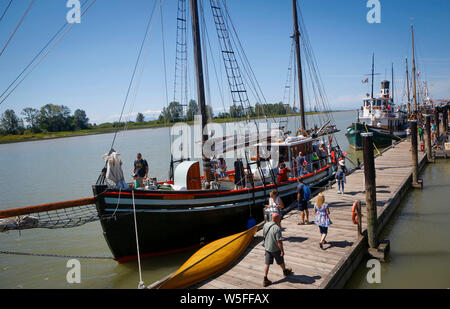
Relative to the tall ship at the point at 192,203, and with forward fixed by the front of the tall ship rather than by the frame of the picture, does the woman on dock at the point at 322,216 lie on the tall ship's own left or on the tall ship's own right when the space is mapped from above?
on the tall ship's own left

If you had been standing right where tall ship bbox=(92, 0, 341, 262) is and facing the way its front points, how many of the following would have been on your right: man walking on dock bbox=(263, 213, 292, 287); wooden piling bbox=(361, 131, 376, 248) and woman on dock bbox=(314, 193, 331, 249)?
0

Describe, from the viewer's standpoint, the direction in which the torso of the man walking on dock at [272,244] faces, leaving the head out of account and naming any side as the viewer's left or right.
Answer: facing away from the viewer and to the right of the viewer

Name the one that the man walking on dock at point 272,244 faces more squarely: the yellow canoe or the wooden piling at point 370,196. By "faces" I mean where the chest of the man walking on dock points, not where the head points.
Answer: the wooden piling

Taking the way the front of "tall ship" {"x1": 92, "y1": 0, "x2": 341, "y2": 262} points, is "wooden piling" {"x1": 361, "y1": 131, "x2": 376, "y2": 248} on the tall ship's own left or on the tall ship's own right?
on the tall ship's own left

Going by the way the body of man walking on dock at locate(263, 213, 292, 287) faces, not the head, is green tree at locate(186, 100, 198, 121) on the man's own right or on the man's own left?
on the man's own left

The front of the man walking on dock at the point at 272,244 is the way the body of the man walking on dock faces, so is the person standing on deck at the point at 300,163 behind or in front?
in front

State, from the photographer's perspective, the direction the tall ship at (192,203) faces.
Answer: facing the viewer and to the left of the viewer
